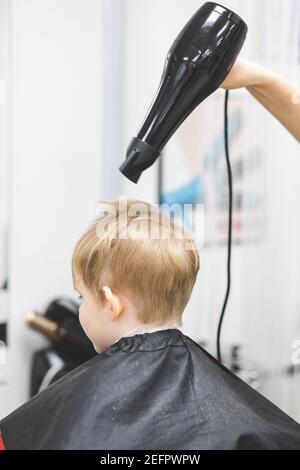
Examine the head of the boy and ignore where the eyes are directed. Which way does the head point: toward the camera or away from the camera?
away from the camera

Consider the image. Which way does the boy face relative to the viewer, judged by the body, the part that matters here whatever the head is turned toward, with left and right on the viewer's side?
facing away from the viewer and to the left of the viewer
